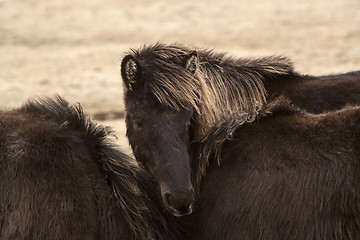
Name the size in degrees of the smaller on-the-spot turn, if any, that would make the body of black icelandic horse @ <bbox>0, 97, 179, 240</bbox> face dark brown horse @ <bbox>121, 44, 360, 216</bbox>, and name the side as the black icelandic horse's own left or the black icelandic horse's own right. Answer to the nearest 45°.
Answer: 0° — it already faces it

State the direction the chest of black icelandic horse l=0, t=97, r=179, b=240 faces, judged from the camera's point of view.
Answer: to the viewer's right

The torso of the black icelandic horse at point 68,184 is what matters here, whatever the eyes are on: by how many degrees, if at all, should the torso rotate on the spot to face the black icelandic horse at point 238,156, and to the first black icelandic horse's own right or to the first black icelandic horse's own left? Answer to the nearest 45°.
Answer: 0° — it already faces it
